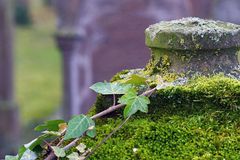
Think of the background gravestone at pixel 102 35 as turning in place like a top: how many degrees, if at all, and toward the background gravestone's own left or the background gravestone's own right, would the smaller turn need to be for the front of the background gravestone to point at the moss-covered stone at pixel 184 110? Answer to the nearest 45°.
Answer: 0° — it already faces it

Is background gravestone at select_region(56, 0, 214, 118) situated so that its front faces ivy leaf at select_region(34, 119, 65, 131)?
yes

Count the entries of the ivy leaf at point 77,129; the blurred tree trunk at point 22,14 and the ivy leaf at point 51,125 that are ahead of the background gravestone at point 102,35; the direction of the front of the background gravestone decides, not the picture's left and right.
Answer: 2

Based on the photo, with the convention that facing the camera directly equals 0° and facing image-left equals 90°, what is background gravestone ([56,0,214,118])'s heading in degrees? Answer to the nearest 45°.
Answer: approximately 0°

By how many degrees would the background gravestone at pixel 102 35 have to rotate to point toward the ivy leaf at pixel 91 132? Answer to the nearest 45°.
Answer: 0° — it already faces it

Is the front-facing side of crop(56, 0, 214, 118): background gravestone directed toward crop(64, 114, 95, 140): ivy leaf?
yes

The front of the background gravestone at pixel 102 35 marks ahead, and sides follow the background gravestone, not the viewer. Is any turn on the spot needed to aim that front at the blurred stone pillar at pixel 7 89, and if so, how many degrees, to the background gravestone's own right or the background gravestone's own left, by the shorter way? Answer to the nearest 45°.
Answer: approximately 135° to the background gravestone's own right

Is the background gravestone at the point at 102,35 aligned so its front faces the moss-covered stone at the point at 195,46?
yes

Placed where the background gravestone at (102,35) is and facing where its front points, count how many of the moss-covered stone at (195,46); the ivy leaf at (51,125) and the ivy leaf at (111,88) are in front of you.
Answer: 3
